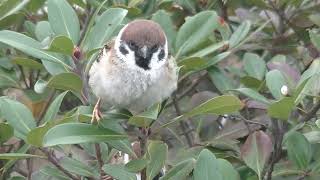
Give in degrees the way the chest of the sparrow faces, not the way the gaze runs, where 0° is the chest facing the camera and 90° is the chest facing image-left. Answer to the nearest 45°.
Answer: approximately 0°

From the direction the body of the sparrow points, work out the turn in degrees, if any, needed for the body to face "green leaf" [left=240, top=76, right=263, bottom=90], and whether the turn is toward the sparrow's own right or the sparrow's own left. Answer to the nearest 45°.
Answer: approximately 90° to the sparrow's own left

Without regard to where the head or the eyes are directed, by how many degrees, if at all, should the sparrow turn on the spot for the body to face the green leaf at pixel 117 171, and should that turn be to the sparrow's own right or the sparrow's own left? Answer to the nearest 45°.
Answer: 0° — it already faces it

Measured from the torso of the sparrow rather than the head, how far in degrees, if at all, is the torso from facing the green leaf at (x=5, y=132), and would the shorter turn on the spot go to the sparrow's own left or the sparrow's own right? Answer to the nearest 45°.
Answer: approximately 45° to the sparrow's own right

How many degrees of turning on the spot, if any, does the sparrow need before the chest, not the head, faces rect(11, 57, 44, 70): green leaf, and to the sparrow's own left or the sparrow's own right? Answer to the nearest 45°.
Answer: approximately 90° to the sparrow's own right
